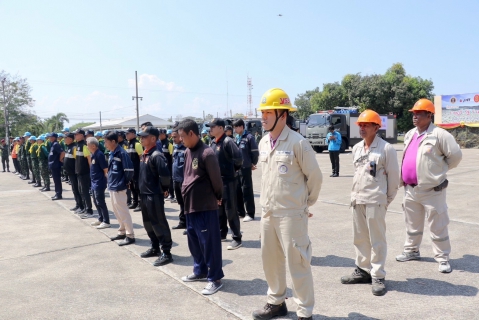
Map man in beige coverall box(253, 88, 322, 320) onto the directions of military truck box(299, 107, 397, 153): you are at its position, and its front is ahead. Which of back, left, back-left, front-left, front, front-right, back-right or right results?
front-left

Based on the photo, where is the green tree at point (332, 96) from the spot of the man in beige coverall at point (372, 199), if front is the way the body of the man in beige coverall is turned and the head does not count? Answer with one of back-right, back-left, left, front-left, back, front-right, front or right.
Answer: back-right

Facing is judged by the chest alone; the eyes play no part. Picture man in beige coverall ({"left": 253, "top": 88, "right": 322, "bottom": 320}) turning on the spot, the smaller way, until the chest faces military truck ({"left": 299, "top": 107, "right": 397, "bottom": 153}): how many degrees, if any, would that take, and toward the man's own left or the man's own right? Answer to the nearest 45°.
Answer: approximately 135° to the man's own right

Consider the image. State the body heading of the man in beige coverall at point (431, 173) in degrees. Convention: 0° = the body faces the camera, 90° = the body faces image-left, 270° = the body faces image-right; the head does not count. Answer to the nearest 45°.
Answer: approximately 45°

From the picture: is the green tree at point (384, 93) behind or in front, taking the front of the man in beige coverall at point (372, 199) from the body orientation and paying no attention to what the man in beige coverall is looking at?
behind

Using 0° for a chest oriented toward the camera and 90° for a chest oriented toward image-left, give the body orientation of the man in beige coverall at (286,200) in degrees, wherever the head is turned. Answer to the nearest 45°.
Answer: approximately 45°
